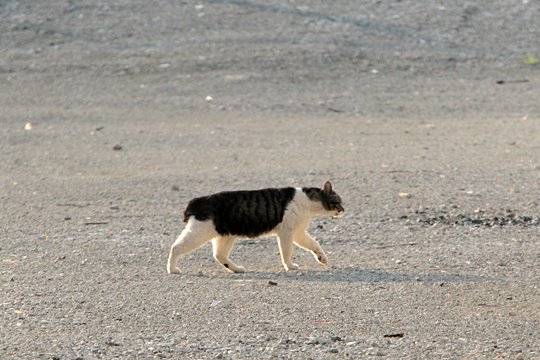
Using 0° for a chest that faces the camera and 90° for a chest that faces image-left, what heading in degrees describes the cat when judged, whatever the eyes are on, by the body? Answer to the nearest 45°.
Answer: approximately 270°
